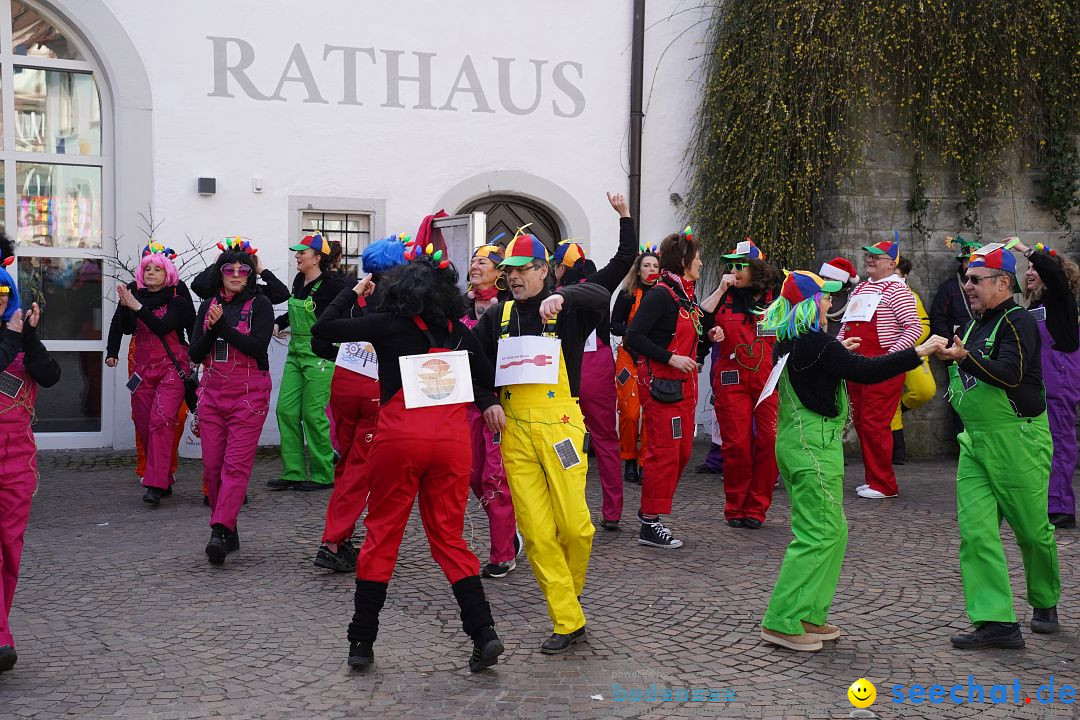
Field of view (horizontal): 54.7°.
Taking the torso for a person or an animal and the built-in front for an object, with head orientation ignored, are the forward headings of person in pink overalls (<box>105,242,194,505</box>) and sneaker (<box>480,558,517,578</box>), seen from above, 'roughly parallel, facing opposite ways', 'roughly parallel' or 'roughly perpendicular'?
roughly parallel

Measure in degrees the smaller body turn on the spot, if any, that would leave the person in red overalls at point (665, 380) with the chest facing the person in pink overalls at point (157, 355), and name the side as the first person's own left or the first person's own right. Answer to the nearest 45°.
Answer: approximately 135° to the first person's own right

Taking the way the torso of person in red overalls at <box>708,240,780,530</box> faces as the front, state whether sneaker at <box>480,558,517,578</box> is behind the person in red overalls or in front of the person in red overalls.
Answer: in front

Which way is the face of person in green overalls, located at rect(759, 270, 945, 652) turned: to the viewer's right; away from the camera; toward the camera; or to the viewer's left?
to the viewer's right

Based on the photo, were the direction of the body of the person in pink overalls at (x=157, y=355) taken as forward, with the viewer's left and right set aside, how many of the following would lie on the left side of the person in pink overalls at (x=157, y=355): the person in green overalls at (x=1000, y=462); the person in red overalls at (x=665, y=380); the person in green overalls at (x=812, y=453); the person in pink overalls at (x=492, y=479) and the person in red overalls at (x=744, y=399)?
5

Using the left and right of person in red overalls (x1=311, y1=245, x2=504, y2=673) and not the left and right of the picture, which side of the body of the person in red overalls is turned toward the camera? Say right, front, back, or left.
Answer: back

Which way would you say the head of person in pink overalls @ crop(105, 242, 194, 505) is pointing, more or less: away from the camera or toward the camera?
toward the camera

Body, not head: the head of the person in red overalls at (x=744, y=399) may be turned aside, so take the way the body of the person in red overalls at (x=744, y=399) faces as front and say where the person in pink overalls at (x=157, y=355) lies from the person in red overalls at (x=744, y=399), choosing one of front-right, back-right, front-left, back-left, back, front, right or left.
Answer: front-right

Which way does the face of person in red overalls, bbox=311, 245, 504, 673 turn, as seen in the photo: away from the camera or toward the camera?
away from the camera

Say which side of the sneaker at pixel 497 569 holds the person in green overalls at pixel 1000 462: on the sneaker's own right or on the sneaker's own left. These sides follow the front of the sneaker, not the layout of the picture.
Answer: on the sneaker's own left

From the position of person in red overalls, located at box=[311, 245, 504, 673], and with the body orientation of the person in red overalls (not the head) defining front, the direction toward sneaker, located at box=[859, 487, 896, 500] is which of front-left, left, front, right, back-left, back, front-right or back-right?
front-right

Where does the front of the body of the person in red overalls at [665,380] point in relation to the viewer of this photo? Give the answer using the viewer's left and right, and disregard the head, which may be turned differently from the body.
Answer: facing the viewer and to the right of the viewer

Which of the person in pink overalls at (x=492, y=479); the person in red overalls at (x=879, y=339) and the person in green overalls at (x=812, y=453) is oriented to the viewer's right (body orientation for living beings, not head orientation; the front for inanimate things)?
the person in green overalls

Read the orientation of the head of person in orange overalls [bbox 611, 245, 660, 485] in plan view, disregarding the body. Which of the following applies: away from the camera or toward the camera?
toward the camera

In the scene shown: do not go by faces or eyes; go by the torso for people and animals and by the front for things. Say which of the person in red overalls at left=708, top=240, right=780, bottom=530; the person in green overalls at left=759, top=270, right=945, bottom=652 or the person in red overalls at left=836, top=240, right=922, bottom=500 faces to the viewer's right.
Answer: the person in green overalls

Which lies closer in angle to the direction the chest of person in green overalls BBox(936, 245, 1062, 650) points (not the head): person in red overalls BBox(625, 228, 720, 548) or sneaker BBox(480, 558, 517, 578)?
the sneaker
